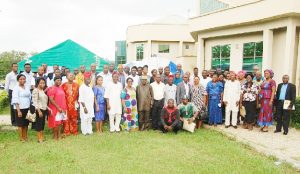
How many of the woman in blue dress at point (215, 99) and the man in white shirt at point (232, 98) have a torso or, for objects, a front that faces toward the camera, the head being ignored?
2

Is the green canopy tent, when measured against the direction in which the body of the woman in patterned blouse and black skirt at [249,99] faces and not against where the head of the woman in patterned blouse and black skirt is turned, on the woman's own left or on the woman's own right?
on the woman's own right

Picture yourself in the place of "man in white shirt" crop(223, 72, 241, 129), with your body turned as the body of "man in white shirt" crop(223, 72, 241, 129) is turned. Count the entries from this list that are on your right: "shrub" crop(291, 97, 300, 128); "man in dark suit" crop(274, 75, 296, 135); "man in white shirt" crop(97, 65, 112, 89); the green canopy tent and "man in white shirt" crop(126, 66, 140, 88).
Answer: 3

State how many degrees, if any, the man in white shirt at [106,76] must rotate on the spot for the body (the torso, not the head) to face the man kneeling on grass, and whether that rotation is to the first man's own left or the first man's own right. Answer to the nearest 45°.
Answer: approximately 45° to the first man's own left

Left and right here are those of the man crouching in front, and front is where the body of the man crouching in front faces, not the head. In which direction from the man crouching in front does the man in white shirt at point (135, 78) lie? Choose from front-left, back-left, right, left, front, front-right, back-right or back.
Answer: back-right

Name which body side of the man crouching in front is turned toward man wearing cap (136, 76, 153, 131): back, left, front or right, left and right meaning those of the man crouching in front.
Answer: right

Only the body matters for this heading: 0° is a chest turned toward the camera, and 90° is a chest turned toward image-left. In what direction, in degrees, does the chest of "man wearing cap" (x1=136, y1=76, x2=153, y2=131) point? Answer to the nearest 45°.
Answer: approximately 0°

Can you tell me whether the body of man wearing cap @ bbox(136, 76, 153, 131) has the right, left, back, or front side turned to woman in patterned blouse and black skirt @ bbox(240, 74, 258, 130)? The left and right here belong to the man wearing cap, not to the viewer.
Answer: left
